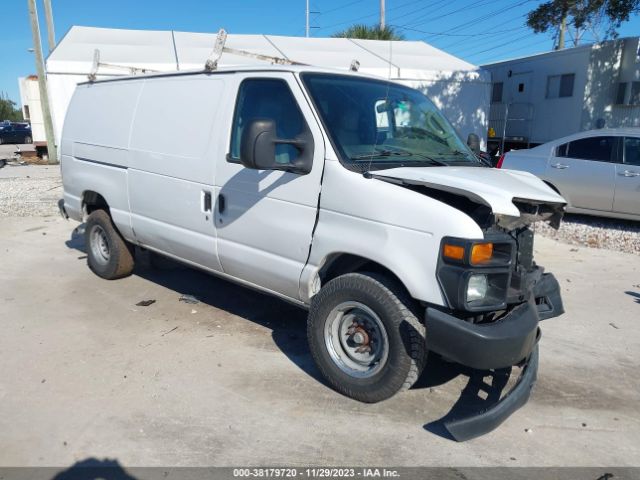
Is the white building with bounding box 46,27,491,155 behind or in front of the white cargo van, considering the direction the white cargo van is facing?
behind

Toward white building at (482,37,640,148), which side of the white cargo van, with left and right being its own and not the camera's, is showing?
left

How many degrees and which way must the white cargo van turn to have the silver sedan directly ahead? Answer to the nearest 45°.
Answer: approximately 90° to its left

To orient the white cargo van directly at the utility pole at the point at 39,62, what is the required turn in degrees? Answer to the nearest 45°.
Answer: approximately 180°

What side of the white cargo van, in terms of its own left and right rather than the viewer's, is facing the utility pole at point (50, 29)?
back

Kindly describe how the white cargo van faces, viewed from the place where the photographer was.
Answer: facing the viewer and to the right of the viewer

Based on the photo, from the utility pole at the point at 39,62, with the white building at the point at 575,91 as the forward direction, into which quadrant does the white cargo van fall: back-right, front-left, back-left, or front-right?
front-right
